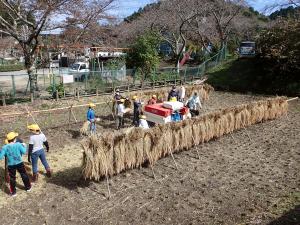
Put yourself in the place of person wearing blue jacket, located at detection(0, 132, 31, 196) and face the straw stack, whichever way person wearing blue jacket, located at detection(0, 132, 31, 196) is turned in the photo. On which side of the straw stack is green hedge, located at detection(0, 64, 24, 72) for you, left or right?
left

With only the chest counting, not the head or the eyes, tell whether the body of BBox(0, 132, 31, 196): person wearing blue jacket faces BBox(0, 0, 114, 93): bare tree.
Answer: yes

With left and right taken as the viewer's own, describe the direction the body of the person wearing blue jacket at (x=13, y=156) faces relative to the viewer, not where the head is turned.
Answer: facing away from the viewer

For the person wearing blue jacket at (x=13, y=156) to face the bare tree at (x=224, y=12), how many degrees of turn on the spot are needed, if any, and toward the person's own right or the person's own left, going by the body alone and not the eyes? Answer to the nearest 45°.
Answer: approximately 45° to the person's own right

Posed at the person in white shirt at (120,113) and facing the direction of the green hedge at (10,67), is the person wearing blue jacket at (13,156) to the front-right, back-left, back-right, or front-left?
back-left

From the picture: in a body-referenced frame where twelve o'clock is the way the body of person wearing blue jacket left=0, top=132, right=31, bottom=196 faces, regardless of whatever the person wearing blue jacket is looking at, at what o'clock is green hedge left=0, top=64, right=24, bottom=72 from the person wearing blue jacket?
The green hedge is roughly at 12 o'clock from the person wearing blue jacket.

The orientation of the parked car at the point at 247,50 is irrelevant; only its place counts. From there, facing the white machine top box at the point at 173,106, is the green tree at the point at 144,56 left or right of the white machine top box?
right

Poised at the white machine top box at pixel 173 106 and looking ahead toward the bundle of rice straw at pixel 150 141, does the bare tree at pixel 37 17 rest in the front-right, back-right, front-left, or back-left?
back-right

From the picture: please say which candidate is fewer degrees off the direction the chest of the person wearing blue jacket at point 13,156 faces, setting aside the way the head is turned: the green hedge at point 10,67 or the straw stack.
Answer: the green hedge
